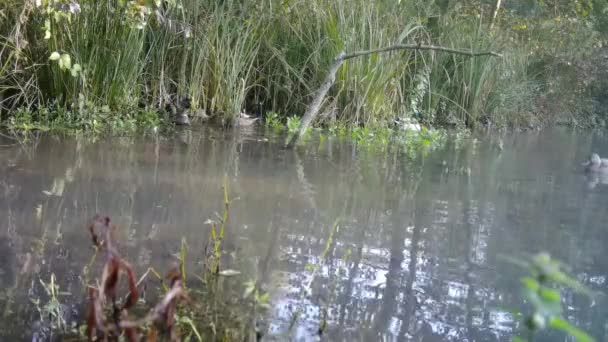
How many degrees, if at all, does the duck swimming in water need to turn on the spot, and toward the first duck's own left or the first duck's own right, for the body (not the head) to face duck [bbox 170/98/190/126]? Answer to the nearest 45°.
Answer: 0° — it already faces it

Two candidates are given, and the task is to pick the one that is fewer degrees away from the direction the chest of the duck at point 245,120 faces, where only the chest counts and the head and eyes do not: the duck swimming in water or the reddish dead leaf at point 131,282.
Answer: the reddish dead leaf

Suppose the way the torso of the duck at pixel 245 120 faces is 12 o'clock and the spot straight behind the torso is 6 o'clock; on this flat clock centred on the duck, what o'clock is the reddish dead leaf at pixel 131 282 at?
The reddish dead leaf is roughly at 9 o'clock from the duck.

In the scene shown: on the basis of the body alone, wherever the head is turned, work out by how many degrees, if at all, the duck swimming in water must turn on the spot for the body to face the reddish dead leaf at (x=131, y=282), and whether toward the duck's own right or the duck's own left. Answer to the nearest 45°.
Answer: approximately 90° to the duck's own left

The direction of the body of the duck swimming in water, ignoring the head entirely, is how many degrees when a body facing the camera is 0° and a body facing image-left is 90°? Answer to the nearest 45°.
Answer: approximately 90°

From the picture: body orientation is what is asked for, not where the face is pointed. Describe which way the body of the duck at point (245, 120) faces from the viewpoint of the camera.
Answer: to the viewer's left

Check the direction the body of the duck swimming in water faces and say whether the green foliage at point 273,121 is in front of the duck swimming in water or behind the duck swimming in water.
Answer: in front

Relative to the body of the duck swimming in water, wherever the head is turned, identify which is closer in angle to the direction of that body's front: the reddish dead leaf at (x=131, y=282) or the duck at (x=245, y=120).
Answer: the duck
